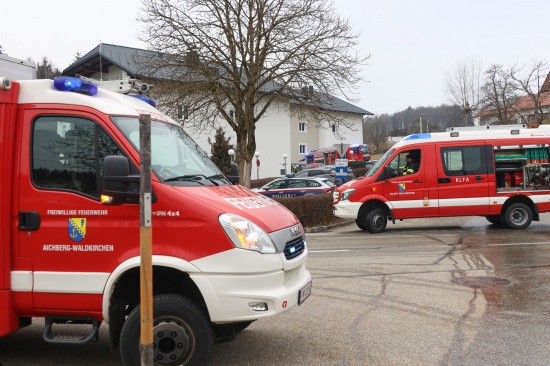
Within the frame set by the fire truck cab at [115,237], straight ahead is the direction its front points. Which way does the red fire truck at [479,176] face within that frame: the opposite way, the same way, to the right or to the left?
the opposite way

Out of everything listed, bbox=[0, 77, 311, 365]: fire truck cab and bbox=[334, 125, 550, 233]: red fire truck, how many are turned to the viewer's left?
1

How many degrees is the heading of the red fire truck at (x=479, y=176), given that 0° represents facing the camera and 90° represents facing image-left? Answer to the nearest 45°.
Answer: approximately 90°

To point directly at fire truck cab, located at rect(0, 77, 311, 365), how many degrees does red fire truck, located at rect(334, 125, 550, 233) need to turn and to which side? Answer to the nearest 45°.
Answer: approximately 90° to its left

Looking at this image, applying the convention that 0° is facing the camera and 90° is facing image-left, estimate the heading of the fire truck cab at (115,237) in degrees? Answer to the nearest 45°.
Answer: approximately 315°

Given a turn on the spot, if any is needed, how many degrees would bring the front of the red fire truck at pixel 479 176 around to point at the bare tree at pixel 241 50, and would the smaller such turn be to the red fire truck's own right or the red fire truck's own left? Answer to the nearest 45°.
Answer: approximately 45° to the red fire truck's own right

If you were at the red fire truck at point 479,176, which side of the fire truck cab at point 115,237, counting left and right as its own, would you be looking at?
left

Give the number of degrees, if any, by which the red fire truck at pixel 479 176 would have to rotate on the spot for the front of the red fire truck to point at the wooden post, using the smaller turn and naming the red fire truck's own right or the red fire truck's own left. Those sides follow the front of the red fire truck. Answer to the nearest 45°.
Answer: approximately 90° to the red fire truck's own left

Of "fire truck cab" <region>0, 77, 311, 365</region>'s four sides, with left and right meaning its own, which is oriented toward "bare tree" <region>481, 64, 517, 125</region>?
left
